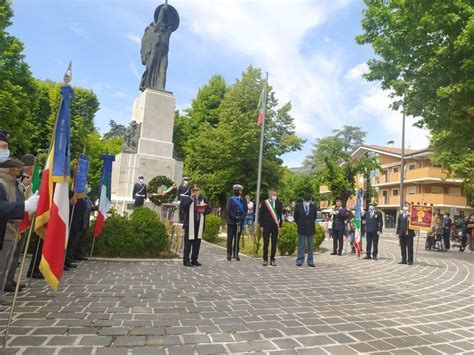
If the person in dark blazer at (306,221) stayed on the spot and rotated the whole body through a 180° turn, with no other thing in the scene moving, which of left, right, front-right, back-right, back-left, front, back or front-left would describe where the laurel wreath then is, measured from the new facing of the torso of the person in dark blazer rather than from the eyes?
front-left

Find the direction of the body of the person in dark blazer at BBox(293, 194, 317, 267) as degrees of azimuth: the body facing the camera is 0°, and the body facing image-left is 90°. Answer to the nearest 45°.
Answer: approximately 0°

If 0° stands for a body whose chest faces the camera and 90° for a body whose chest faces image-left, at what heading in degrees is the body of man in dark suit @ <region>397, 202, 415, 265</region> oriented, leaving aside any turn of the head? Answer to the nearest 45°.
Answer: approximately 45°

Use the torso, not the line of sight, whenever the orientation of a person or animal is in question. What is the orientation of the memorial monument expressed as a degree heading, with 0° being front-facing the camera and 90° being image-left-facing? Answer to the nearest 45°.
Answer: approximately 315°

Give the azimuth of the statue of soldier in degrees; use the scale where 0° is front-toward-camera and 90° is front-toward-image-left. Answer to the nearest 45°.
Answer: approximately 315°

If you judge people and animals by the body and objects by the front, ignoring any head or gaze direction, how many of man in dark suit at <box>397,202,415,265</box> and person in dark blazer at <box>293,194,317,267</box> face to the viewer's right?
0

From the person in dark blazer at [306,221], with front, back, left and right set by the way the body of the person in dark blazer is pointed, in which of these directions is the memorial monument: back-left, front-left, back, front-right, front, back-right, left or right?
back-right

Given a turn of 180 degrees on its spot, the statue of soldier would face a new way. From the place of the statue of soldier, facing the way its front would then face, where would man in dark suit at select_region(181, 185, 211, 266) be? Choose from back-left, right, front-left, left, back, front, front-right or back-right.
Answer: back-left

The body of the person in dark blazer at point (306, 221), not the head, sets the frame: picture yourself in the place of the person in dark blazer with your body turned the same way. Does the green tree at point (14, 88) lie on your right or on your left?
on your right
